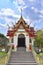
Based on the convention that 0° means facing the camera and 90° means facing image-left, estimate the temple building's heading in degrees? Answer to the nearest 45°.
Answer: approximately 0°
